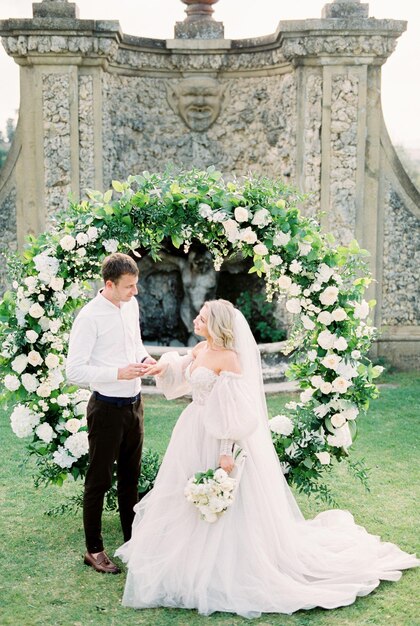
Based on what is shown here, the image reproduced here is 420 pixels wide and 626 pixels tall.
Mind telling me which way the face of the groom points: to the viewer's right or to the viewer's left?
to the viewer's right

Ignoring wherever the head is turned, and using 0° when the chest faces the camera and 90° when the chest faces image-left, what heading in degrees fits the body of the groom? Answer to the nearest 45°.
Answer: approximately 315°

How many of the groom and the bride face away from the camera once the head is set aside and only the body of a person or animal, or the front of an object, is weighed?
0

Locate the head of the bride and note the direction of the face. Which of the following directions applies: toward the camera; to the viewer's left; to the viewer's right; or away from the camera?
to the viewer's left

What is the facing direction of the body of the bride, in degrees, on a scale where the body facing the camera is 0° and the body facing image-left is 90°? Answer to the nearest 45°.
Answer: approximately 45°
